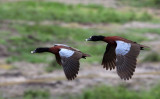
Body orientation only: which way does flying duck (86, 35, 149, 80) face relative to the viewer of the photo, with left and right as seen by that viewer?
facing to the left of the viewer

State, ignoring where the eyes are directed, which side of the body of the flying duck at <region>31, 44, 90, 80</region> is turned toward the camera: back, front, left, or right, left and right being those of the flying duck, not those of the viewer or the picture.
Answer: left

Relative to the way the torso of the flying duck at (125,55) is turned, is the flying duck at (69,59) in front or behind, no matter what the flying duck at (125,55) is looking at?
in front

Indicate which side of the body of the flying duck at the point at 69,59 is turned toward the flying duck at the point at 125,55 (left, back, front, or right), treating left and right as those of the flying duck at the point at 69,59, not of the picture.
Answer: back

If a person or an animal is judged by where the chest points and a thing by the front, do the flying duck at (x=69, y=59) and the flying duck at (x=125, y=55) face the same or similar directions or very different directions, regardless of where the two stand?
same or similar directions

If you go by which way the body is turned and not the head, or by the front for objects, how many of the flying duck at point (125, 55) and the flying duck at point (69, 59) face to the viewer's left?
2
